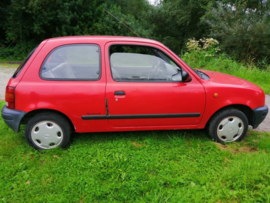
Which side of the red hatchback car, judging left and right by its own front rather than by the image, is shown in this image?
right
